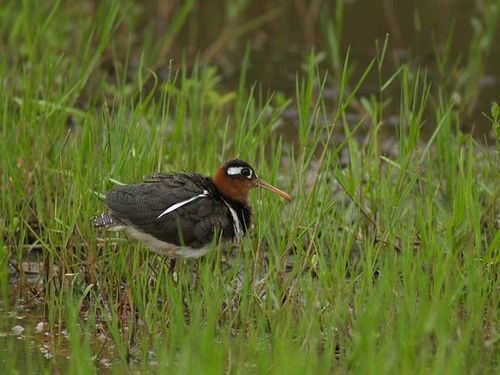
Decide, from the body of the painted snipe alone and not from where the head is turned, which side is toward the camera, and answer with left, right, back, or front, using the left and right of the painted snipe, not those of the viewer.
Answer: right
